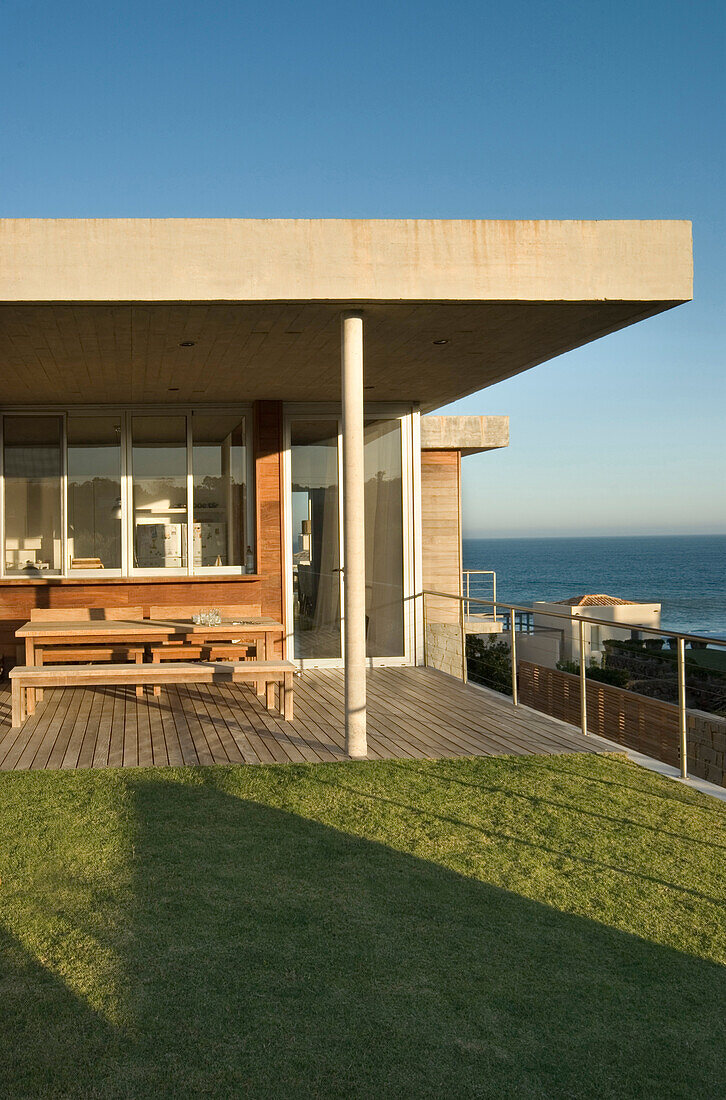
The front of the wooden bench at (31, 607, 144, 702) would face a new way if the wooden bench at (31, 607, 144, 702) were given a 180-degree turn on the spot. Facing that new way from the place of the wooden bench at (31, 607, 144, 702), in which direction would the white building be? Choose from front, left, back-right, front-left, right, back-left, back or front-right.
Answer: front-right

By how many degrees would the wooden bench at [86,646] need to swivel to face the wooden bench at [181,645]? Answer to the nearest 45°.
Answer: approximately 45° to its left

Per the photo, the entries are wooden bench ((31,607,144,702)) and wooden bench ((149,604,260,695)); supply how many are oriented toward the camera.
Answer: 2

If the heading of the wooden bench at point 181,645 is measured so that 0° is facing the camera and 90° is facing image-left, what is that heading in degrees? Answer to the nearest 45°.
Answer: approximately 0°

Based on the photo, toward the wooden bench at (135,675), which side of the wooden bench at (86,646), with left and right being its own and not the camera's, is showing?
front

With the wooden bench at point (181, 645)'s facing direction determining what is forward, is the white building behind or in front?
behind

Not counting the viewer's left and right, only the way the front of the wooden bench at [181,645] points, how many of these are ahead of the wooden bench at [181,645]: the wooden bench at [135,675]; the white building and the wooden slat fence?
1

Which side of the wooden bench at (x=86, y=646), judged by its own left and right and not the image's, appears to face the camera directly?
front
